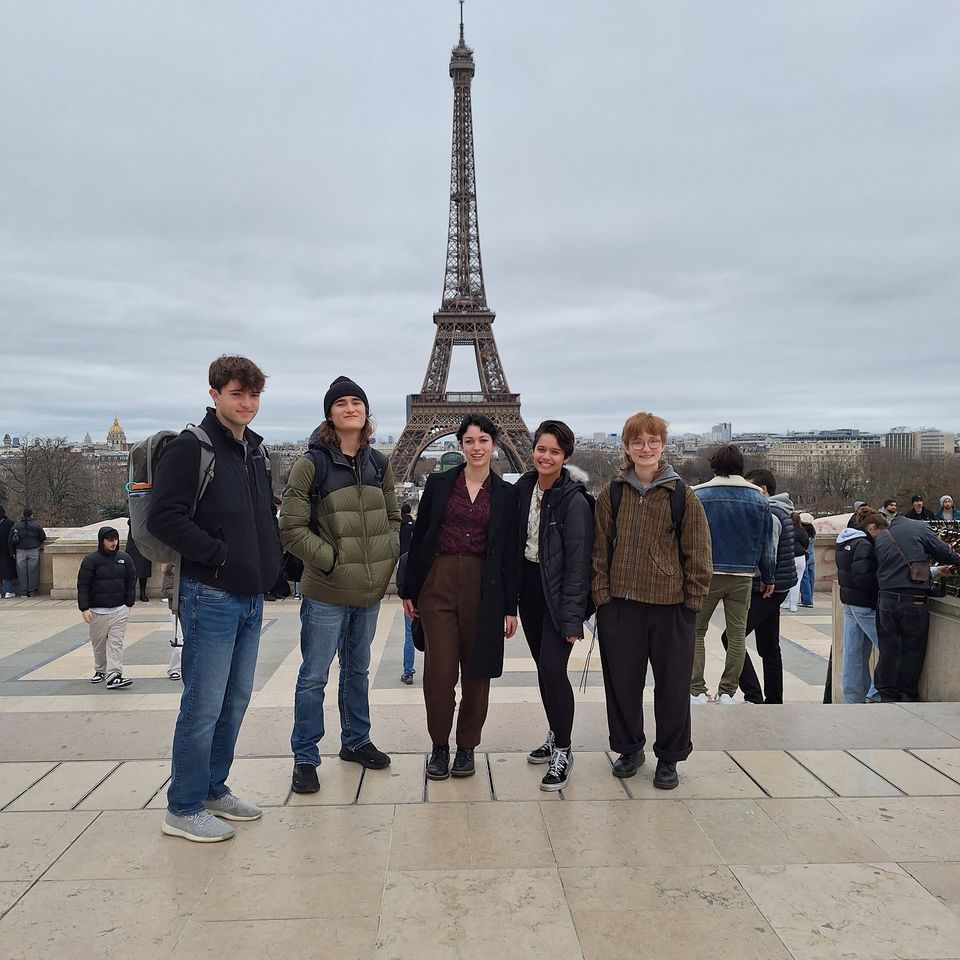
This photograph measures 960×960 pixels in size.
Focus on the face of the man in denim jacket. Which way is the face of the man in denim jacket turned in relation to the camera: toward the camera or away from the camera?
away from the camera

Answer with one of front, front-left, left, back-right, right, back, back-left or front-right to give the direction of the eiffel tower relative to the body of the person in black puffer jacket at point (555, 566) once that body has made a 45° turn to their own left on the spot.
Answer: back

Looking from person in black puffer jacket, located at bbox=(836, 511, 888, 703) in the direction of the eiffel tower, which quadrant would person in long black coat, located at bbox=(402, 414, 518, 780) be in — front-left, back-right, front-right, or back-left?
back-left

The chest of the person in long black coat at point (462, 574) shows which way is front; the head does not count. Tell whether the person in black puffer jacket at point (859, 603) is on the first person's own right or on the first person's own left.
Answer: on the first person's own left

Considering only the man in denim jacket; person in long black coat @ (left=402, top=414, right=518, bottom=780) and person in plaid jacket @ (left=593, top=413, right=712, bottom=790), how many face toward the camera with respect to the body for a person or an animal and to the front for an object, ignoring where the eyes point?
2

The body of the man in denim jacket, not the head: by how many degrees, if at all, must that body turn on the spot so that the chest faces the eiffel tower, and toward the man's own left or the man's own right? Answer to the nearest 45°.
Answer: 0° — they already face it

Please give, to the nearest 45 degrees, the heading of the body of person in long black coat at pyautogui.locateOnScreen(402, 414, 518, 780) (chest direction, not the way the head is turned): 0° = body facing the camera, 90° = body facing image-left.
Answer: approximately 0°

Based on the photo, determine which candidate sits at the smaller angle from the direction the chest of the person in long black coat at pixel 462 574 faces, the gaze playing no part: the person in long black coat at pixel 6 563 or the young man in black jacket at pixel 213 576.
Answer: the young man in black jacket

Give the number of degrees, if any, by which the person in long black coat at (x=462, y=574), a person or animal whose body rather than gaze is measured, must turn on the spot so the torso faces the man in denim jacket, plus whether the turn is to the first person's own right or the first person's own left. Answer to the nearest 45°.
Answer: approximately 135° to the first person's own left

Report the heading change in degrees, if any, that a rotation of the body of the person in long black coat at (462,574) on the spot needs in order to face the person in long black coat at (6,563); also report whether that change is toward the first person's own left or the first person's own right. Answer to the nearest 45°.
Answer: approximately 135° to the first person's own right

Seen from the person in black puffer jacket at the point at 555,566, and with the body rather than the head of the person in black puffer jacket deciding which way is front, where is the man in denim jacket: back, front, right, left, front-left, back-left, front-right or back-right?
back

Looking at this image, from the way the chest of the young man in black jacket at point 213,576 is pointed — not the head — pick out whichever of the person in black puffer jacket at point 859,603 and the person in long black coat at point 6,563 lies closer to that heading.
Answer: the person in black puffer jacket

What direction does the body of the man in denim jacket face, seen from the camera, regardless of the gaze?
away from the camera

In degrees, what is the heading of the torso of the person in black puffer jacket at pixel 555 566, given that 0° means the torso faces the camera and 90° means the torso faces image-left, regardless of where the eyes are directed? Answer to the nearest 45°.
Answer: approximately 45°
